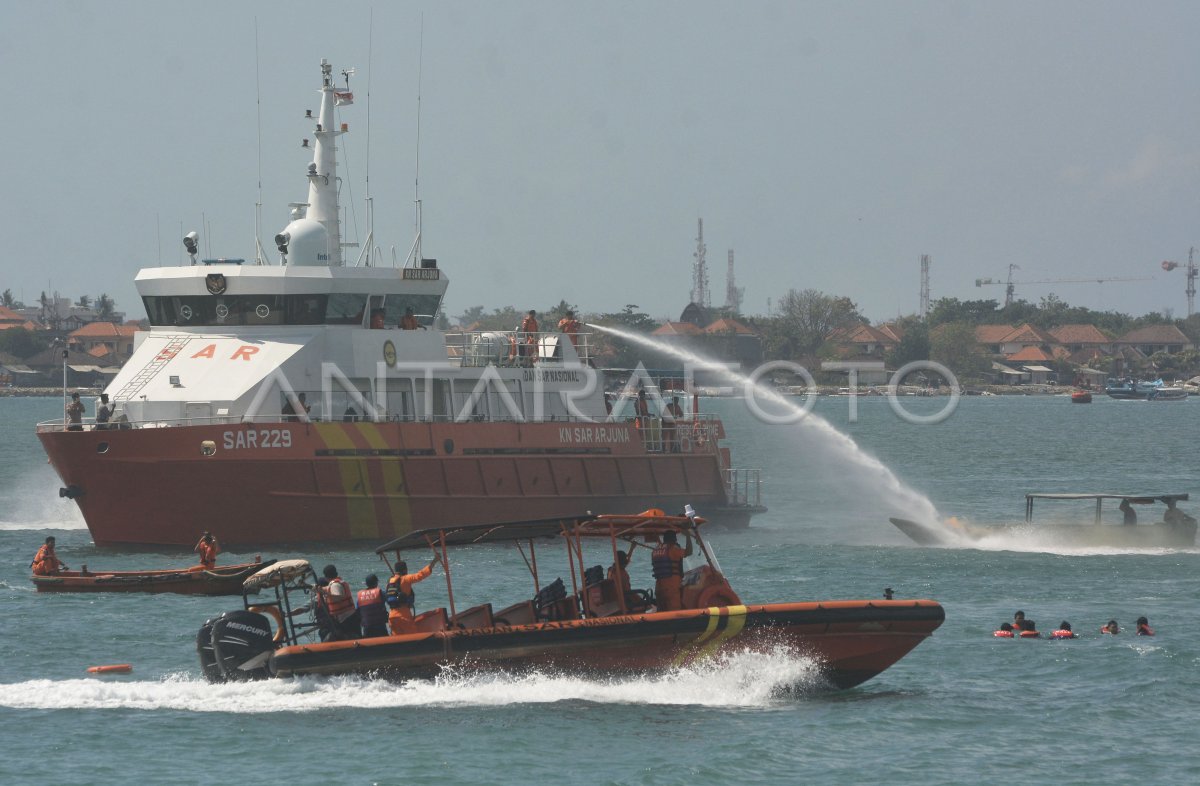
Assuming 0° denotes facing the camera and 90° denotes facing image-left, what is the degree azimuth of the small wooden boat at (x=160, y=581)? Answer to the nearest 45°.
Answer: approximately 270°

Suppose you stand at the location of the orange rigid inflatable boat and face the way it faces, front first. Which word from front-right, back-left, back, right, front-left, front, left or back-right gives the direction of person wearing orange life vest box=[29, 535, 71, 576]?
back-left

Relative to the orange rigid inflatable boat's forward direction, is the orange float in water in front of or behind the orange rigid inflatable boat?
behind

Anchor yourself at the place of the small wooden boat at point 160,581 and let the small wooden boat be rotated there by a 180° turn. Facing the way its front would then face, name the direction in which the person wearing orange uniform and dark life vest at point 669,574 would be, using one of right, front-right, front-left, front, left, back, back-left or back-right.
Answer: back-left

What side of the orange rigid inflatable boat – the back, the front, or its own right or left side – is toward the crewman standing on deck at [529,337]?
left

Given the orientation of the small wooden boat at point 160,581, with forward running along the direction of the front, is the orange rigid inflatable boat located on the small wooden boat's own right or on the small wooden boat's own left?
on the small wooden boat's own right

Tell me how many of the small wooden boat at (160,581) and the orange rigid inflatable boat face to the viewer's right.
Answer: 2

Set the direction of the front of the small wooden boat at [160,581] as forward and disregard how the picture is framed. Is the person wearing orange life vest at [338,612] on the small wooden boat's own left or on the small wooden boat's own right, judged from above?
on the small wooden boat's own right

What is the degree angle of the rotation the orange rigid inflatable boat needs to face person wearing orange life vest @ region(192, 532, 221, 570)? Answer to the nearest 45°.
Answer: approximately 135° to its left

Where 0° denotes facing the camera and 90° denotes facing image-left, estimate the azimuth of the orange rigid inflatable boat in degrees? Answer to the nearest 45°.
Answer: approximately 270°
